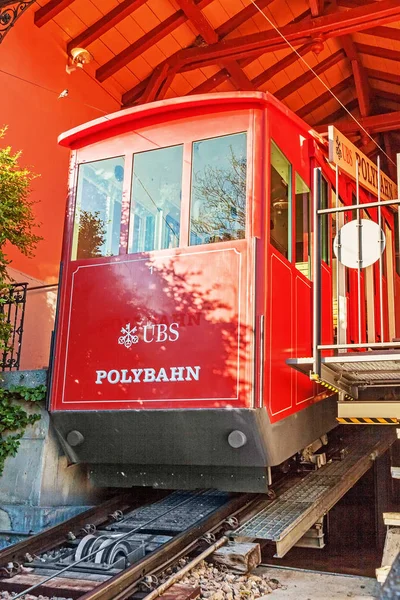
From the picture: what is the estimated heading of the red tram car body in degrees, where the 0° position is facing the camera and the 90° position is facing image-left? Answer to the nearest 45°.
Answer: approximately 45°

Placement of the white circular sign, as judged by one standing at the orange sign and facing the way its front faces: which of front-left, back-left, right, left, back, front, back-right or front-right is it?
front-right

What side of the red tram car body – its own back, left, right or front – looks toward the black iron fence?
right
